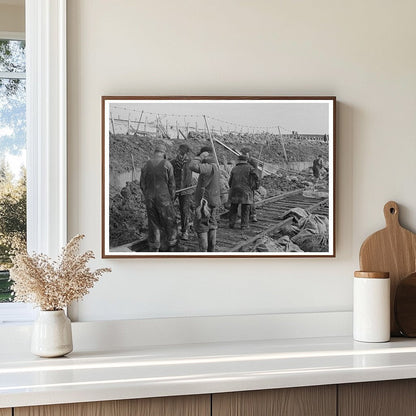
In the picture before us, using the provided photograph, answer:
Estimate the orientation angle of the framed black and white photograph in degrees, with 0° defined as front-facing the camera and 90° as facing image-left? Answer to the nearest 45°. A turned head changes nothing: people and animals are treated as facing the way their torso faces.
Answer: approximately 0°
